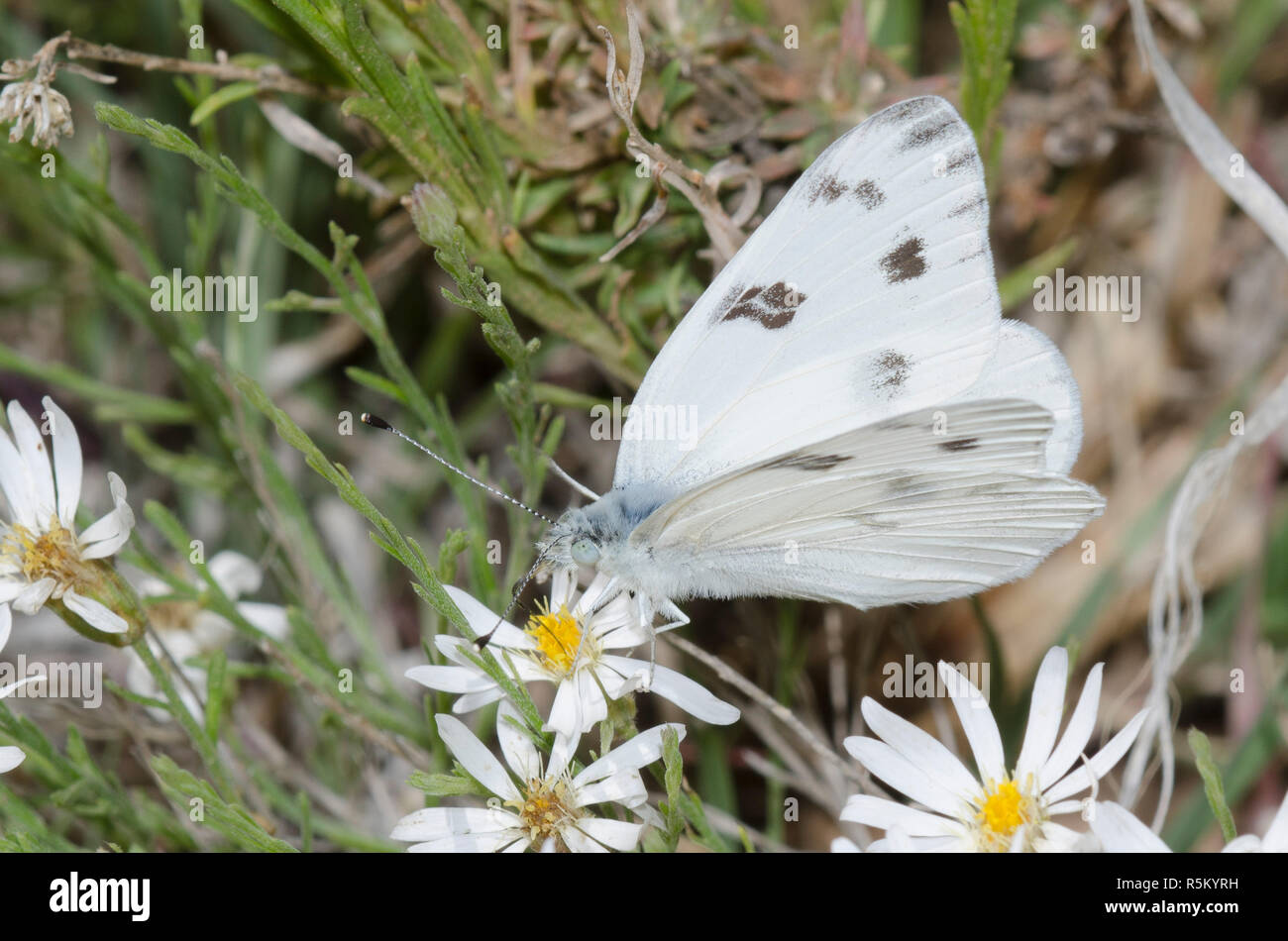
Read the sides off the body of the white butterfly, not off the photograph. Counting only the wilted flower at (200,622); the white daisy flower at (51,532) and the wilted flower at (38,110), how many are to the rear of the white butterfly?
0

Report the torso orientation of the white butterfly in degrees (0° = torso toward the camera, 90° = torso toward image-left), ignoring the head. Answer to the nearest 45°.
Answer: approximately 90°

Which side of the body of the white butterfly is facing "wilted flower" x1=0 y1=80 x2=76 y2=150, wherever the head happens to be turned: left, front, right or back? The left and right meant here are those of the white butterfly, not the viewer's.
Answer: front

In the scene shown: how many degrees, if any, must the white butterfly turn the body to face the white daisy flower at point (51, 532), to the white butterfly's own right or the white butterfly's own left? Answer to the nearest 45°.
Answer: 0° — it already faces it
